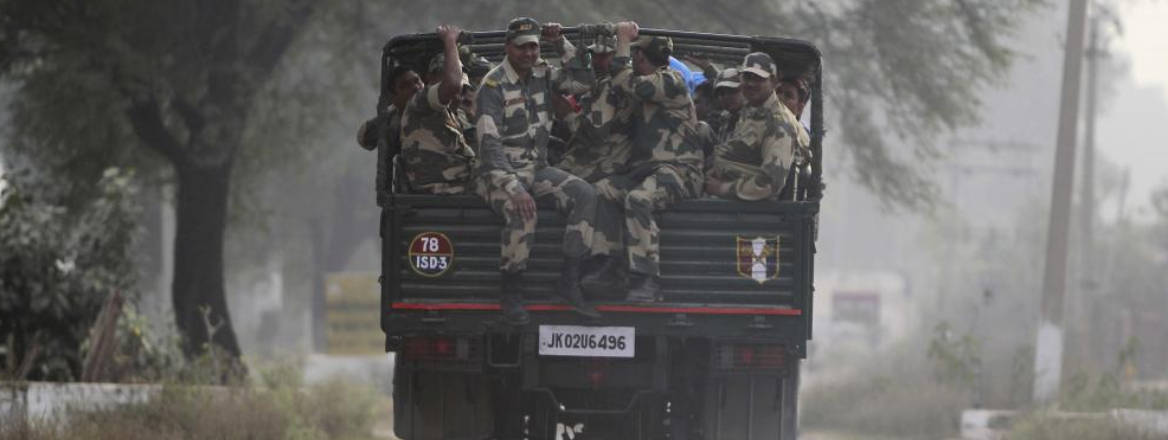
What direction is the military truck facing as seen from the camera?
away from the camera
